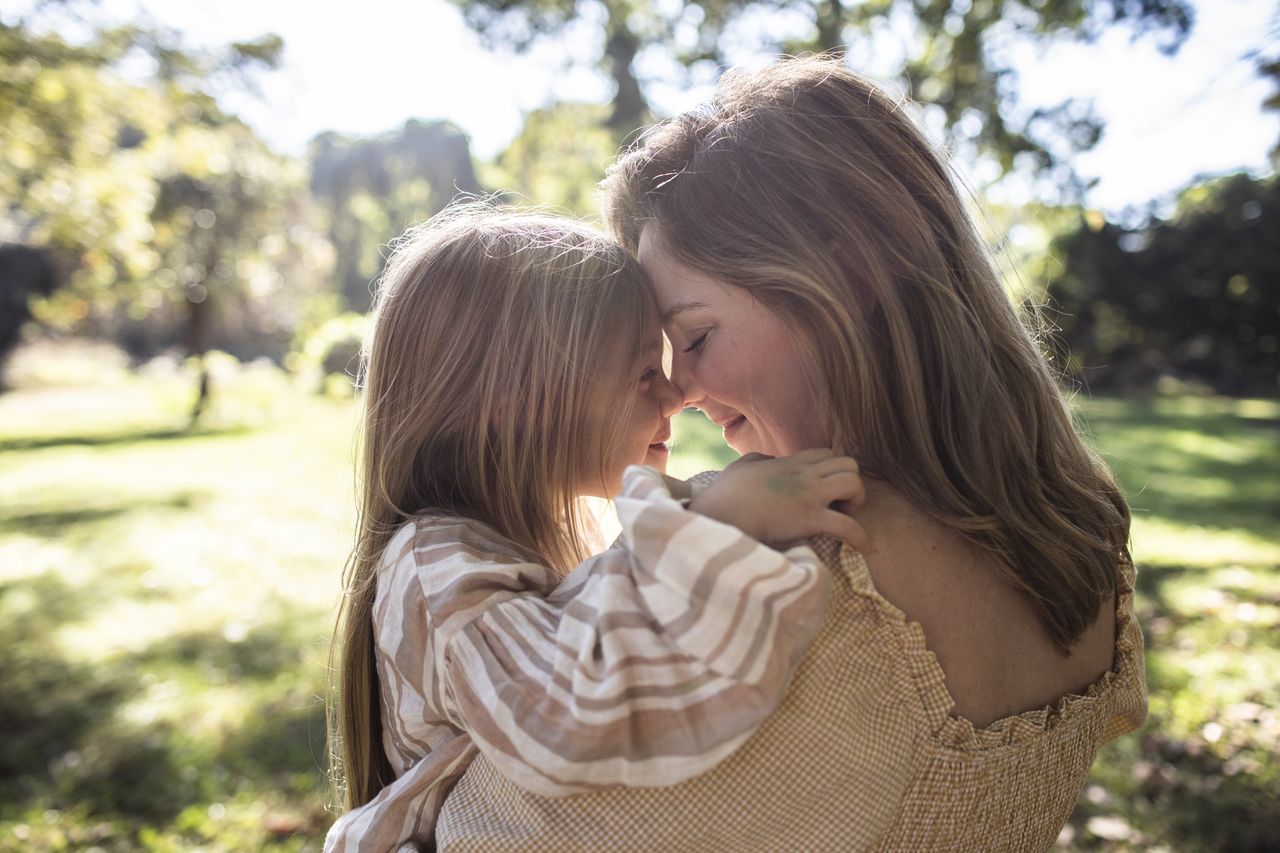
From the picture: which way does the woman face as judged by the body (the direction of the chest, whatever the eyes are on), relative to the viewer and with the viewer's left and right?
facing away from the viewer and to the left of the viewer

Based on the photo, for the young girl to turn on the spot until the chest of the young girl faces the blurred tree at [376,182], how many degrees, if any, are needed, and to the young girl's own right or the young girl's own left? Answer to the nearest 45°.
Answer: approximately 90° to the young girl's own left

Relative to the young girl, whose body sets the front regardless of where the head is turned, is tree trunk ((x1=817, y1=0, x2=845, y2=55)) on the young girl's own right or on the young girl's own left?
on the young girl's own left

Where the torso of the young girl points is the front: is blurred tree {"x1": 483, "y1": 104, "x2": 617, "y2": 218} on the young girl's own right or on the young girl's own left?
on the young girl's own left

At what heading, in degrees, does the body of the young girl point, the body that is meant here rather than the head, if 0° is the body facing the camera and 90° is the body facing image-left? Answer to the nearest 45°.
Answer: approximately 270°

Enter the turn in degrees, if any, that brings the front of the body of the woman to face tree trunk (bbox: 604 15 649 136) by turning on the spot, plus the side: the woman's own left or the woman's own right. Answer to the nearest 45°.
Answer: approximately 45° to the woman's own right

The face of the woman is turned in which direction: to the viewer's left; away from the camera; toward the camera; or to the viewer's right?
to the viewer's left

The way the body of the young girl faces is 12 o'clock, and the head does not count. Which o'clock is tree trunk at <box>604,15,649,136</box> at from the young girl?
The tree trunk is roughly at 9 o'clock from the young girl.
